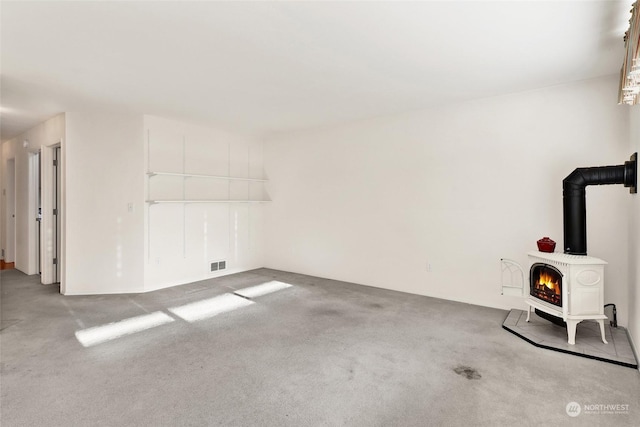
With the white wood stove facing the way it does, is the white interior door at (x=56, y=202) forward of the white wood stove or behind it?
forward

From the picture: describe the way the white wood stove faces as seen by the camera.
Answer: facing the viewer and to the left of the viewer

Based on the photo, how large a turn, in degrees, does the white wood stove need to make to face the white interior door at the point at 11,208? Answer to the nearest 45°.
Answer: approximately 45° to its right
